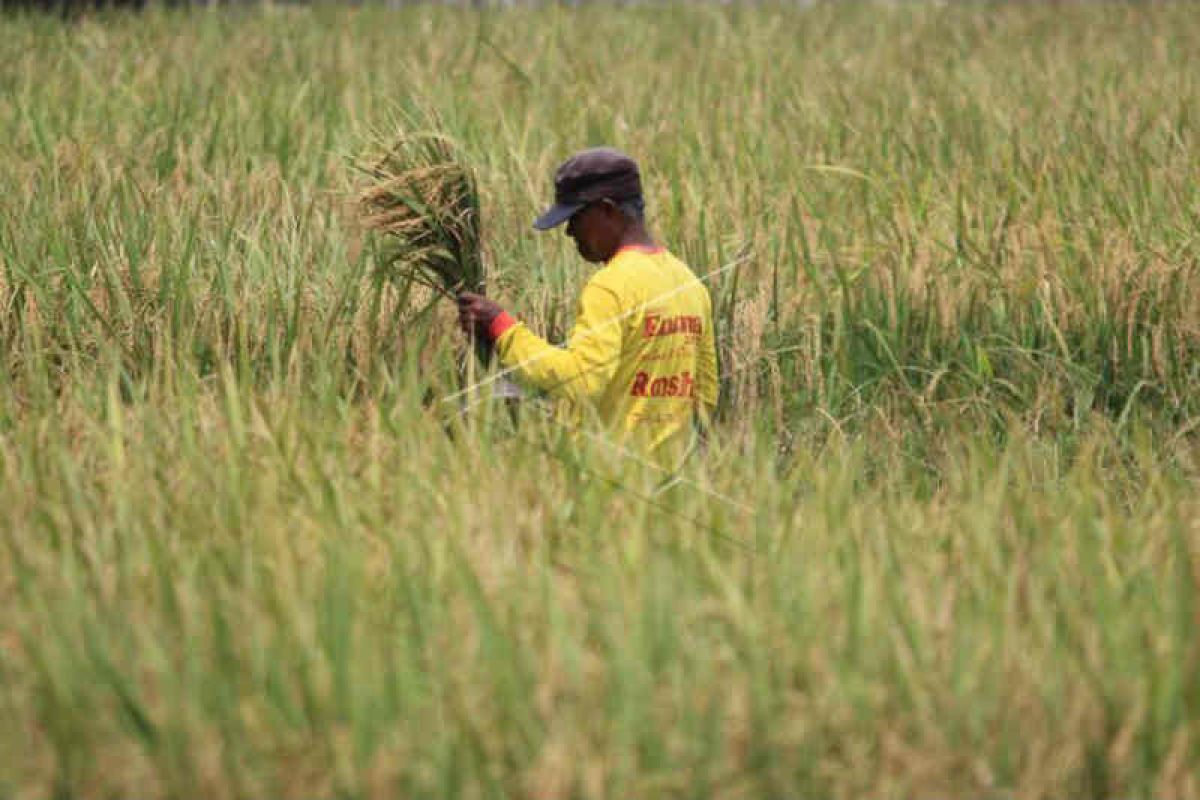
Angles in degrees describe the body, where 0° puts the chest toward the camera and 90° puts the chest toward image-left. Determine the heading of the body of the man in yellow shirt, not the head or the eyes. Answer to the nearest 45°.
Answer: approximately 135°

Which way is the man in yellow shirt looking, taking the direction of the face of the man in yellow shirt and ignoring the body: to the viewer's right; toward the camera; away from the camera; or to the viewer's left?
to the viewer's left
